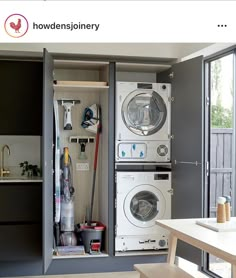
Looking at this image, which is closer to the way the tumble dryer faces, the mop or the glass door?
the glass door

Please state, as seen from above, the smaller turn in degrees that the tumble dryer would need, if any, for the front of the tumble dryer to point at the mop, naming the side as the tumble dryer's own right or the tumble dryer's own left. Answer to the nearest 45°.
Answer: approximately 90° to the tumble dryer's own right

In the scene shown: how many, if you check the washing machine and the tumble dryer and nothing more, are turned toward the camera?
2

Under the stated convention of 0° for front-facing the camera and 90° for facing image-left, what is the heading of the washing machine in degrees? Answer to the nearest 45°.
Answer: approximately 0°

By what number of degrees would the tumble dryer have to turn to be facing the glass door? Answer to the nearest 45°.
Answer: approximately 90° to its left

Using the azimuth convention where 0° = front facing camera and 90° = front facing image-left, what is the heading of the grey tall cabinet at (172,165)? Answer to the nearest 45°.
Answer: approximately 0°

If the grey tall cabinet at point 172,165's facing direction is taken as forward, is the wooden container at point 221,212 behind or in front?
in front
